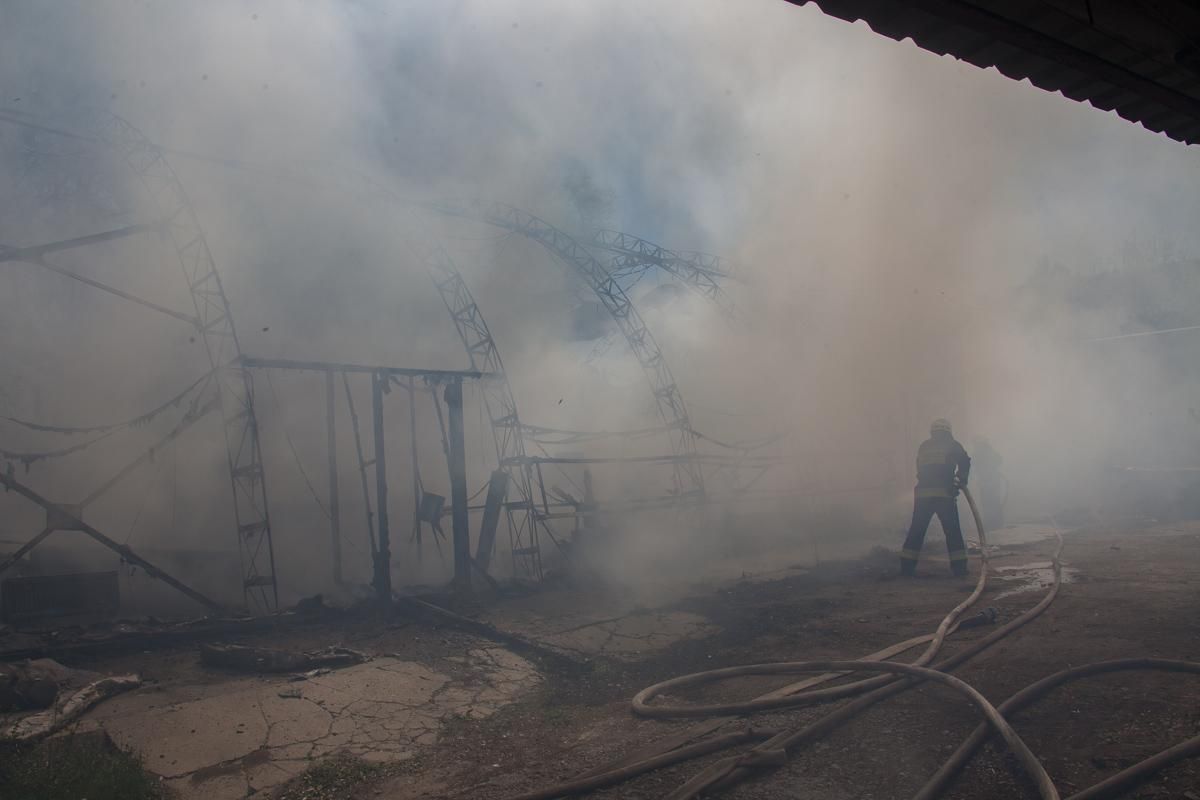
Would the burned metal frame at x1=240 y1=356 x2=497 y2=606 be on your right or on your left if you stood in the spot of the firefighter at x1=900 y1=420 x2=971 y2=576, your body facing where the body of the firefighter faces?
on your left

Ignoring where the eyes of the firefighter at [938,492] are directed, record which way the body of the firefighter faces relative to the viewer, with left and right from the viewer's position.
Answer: facing away from the viewer

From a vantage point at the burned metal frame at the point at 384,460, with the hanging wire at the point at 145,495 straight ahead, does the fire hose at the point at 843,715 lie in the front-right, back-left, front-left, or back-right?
back-left

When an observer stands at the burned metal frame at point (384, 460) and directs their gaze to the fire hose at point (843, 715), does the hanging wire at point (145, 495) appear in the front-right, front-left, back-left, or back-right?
back-right

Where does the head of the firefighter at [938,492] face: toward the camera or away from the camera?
away from the camera

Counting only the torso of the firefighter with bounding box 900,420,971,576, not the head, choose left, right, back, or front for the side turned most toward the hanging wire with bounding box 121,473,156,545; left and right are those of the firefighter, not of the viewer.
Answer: left

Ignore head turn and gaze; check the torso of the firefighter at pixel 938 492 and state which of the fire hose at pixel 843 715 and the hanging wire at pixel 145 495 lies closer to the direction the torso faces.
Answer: the hanging wire
